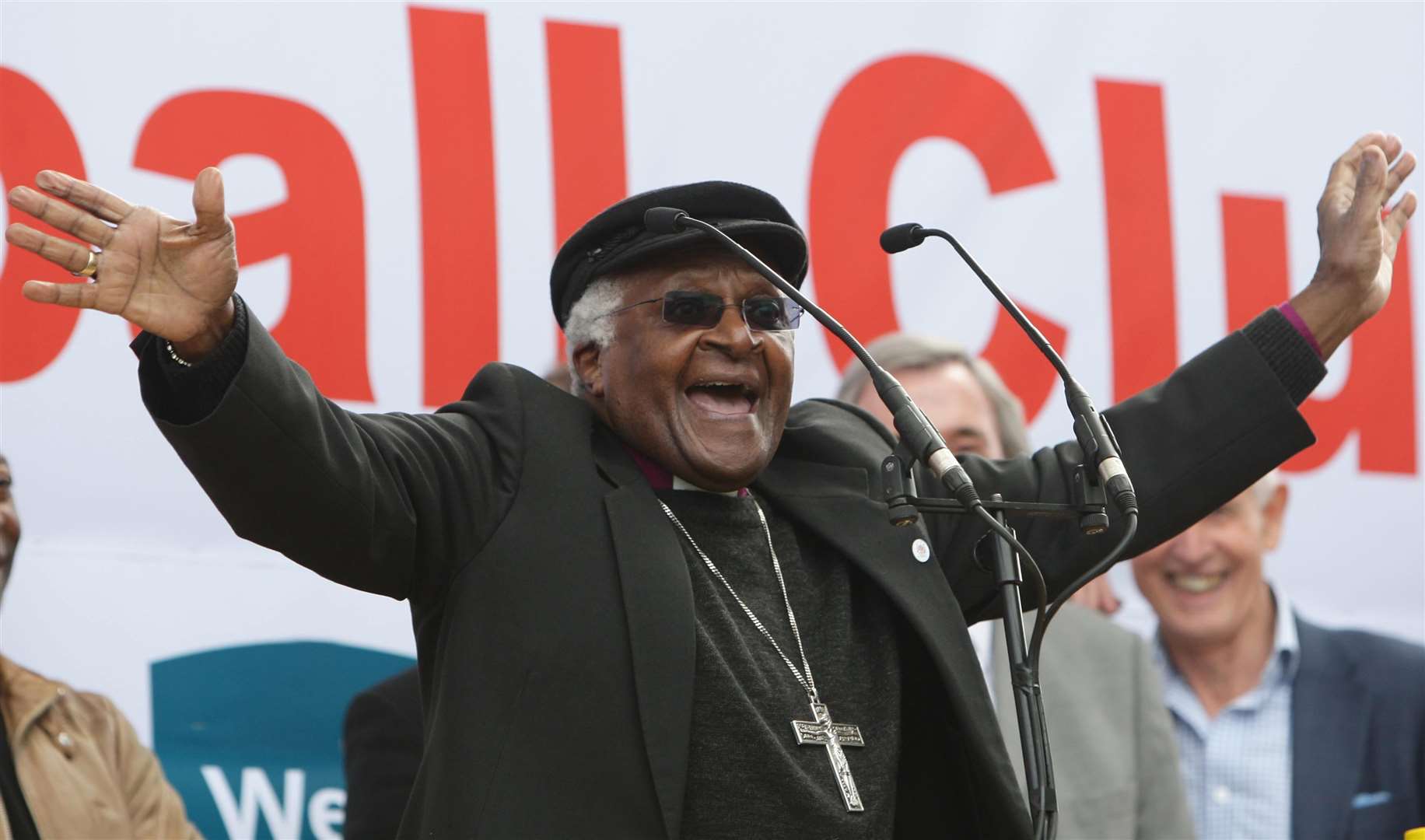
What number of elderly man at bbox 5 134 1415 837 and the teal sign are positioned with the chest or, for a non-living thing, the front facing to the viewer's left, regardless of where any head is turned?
0

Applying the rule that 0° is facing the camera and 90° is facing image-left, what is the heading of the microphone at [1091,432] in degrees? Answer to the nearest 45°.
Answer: approximately 90°

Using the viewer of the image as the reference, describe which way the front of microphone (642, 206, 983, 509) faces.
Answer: facing to the left of the viewer

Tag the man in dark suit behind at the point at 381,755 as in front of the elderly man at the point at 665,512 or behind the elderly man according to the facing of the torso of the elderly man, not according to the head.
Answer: behind

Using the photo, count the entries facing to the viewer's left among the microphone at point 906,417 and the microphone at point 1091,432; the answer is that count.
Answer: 2

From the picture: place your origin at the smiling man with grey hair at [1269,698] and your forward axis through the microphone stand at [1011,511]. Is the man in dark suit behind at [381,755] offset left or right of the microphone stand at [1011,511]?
right

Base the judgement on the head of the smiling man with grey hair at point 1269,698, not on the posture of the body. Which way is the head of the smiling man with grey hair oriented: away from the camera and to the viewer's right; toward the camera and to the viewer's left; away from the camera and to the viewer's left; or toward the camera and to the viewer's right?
toward the camera and to the viewer's left

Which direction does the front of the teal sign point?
toward the camera

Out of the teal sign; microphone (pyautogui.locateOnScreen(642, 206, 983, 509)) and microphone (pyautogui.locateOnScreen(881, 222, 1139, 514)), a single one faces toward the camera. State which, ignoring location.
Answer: the teal sign

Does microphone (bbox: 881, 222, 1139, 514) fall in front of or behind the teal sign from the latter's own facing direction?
in front

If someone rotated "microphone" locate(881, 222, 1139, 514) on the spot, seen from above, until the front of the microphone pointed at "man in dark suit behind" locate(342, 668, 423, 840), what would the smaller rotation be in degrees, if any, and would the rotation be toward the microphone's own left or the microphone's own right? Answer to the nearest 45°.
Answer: approximately 45° to the microphone's own right

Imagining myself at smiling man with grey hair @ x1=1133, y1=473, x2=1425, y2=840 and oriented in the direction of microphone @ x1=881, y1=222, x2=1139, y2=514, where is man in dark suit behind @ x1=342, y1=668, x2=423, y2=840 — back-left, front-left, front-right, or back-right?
front-right

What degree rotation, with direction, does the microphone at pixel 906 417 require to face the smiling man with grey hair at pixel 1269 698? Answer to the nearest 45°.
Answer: approximately 135° to its right

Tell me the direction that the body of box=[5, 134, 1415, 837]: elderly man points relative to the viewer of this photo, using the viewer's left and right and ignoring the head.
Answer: facing the viewer and to the right of the viewer

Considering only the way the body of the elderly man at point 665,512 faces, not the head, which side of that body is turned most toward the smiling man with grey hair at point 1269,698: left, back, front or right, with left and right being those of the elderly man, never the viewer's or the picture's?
left
